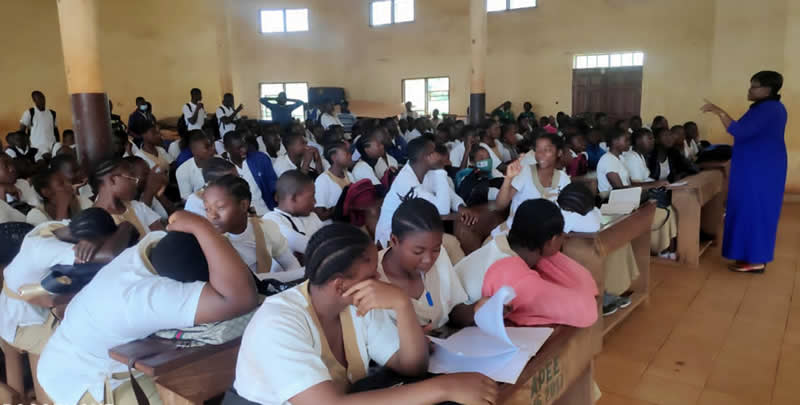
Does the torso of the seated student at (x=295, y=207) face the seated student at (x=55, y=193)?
no

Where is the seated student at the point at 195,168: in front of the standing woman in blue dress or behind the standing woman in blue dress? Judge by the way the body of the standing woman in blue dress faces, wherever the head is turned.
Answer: in front

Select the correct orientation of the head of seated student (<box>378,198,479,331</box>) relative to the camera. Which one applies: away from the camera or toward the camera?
toward the camera

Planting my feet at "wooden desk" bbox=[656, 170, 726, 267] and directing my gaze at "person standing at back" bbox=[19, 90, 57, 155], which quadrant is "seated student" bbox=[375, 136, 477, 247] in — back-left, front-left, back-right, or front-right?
front-left

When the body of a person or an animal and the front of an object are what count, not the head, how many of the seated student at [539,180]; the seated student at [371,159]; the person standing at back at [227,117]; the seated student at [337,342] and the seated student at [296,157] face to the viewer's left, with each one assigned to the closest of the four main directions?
0

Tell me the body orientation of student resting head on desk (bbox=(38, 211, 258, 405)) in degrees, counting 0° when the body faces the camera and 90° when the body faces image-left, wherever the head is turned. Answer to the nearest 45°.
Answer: approximately 270°

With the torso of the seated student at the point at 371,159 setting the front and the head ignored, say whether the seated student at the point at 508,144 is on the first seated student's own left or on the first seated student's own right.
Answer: on the first seated student's own left

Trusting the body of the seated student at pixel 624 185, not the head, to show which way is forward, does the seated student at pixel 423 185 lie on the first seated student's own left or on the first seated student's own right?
on the first seated student's own right

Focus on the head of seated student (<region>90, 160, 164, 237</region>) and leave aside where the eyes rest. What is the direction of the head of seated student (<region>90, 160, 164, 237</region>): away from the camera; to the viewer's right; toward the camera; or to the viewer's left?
to the viewer's right

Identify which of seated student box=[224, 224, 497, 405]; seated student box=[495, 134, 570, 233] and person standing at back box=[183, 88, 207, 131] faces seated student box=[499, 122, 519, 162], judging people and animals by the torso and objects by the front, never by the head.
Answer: the person standing at back

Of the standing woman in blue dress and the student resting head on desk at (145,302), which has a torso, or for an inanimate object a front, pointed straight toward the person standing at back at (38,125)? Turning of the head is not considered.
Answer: the standing woman in blue dress

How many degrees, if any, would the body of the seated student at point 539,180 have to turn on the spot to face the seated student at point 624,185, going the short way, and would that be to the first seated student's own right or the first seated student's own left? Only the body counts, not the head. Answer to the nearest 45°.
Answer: approximately 135° to the first seated student's own left

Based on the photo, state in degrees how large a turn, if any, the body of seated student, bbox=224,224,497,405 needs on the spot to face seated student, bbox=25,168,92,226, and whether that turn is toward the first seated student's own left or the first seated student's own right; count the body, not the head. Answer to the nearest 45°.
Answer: approximately 180°

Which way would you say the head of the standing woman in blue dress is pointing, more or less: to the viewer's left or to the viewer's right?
to the viewer's left

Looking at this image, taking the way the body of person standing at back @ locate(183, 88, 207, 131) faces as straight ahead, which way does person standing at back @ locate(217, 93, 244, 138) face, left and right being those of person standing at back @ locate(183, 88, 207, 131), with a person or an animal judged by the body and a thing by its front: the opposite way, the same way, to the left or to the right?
the same way

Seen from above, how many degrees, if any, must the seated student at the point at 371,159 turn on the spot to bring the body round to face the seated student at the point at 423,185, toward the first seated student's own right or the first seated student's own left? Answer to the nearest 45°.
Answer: approximately 45° to the first seated student's own right

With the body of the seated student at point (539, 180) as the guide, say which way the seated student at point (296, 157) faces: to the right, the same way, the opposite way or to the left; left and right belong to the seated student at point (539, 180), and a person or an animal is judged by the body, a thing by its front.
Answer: to the left

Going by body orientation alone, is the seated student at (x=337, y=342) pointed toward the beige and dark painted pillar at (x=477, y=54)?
no

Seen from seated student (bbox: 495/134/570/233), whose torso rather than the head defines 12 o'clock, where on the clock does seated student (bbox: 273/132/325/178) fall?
seated student (bbox: 273/132/325/178) is roughly at 4 o'clock from seated student (bbox: 495/134/570/233).

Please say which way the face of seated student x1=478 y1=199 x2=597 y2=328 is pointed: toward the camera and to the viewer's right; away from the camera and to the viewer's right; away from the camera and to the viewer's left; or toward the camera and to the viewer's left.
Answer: away from the camera and to the viewer's right

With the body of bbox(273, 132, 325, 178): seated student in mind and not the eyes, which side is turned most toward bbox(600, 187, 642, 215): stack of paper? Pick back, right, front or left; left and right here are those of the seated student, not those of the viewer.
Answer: front

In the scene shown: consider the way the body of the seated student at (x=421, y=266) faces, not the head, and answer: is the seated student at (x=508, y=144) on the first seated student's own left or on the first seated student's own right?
on the first seated student's own left
